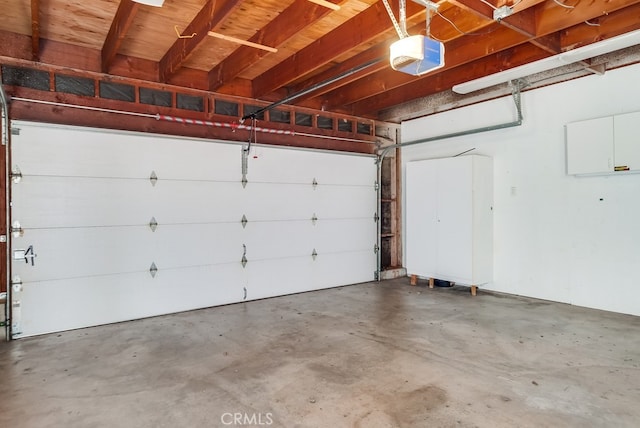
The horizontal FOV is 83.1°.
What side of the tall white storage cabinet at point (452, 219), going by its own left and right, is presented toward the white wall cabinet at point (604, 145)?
left

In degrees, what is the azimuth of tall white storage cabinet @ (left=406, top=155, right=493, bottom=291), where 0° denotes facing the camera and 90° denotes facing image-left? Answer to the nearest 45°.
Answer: approximately 45°
